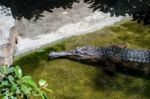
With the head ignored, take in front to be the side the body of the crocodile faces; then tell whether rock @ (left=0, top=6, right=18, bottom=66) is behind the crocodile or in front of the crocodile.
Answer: in front

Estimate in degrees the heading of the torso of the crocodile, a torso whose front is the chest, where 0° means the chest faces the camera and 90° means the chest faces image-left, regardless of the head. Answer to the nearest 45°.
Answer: approximately 90°
